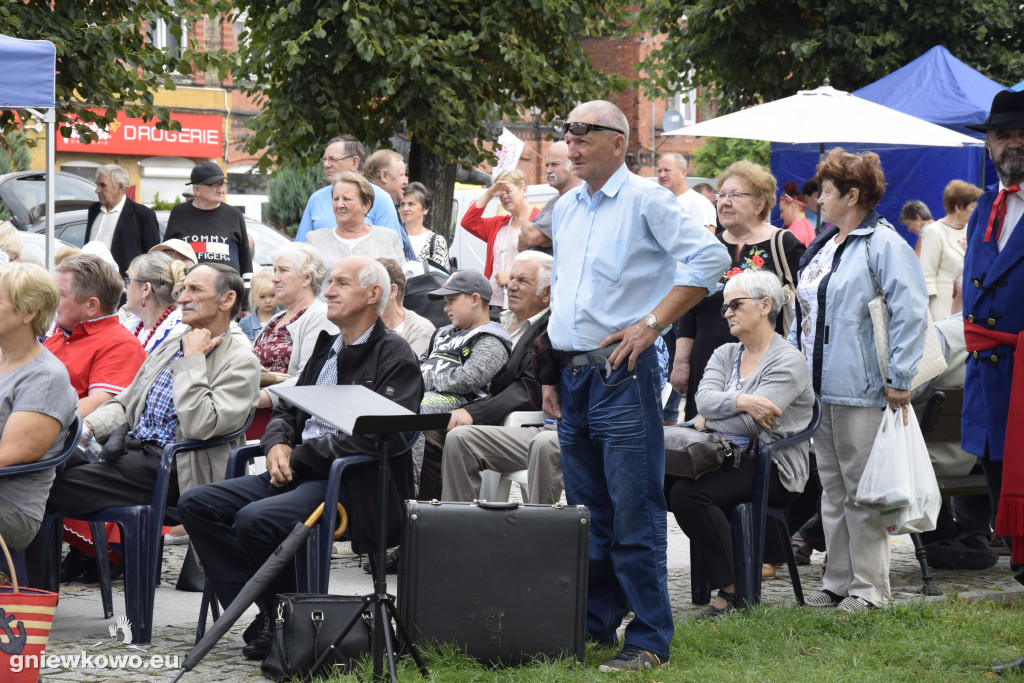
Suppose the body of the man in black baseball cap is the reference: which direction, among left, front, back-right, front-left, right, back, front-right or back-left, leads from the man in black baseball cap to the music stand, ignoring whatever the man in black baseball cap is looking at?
front

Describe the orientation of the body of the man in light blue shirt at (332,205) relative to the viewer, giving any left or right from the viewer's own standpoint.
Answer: facing the viewer and to the left of the viewer

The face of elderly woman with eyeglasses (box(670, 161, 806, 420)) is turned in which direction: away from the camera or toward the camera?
toward the camera

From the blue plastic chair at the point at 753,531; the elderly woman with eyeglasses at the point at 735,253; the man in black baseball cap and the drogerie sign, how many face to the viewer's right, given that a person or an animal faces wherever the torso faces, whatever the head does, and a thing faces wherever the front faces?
0

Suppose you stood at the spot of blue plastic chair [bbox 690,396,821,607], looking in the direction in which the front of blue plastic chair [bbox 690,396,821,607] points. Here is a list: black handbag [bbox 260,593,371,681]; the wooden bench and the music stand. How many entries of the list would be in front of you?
2

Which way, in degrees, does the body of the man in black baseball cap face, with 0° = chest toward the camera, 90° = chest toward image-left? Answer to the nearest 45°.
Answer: approximately 0°

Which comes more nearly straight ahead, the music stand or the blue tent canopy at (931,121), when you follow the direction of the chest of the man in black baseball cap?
the music stand

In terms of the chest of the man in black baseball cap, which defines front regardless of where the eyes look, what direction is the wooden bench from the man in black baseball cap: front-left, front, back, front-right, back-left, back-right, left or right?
front-left

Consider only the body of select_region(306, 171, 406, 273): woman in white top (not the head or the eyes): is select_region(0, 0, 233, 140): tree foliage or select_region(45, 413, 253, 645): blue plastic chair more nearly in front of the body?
the blue plastic chair

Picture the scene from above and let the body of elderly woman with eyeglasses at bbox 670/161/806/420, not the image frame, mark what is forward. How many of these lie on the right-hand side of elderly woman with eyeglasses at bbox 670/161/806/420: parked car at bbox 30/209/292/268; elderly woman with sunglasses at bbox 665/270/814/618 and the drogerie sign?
2

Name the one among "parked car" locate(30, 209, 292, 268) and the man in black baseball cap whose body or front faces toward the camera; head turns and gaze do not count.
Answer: the man in black baseball cap

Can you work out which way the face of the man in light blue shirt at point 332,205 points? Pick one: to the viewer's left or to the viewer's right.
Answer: to the viewer's left

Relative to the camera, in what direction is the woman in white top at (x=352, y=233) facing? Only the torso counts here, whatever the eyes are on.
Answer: toward the camera
